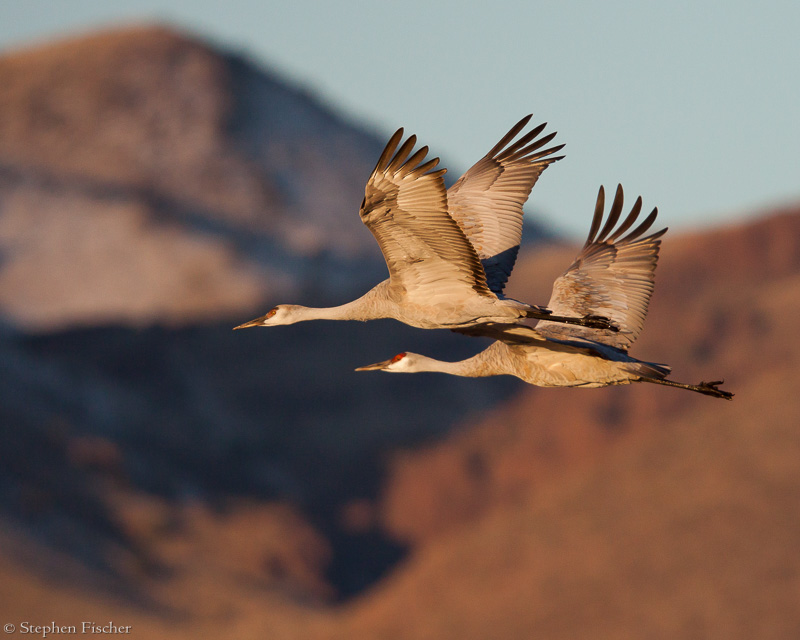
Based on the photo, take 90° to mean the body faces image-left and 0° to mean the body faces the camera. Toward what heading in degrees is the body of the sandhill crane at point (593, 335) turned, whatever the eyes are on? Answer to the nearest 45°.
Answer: approximately 90°

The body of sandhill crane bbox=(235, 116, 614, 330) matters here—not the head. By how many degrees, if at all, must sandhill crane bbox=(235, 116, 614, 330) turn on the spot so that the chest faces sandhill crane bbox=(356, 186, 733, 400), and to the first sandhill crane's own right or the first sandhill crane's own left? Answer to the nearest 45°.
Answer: approximately 135° to the first sandhill crane's own right

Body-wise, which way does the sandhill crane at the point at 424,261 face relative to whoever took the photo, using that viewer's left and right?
facing to the left of the viewer

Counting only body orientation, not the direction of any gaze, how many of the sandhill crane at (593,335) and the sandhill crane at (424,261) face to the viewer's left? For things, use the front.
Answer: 2

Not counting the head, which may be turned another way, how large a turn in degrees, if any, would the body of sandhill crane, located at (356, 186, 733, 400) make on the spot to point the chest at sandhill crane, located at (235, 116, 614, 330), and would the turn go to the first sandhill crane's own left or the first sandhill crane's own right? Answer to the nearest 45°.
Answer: approximately 45° to the first sandhill crane's own left
